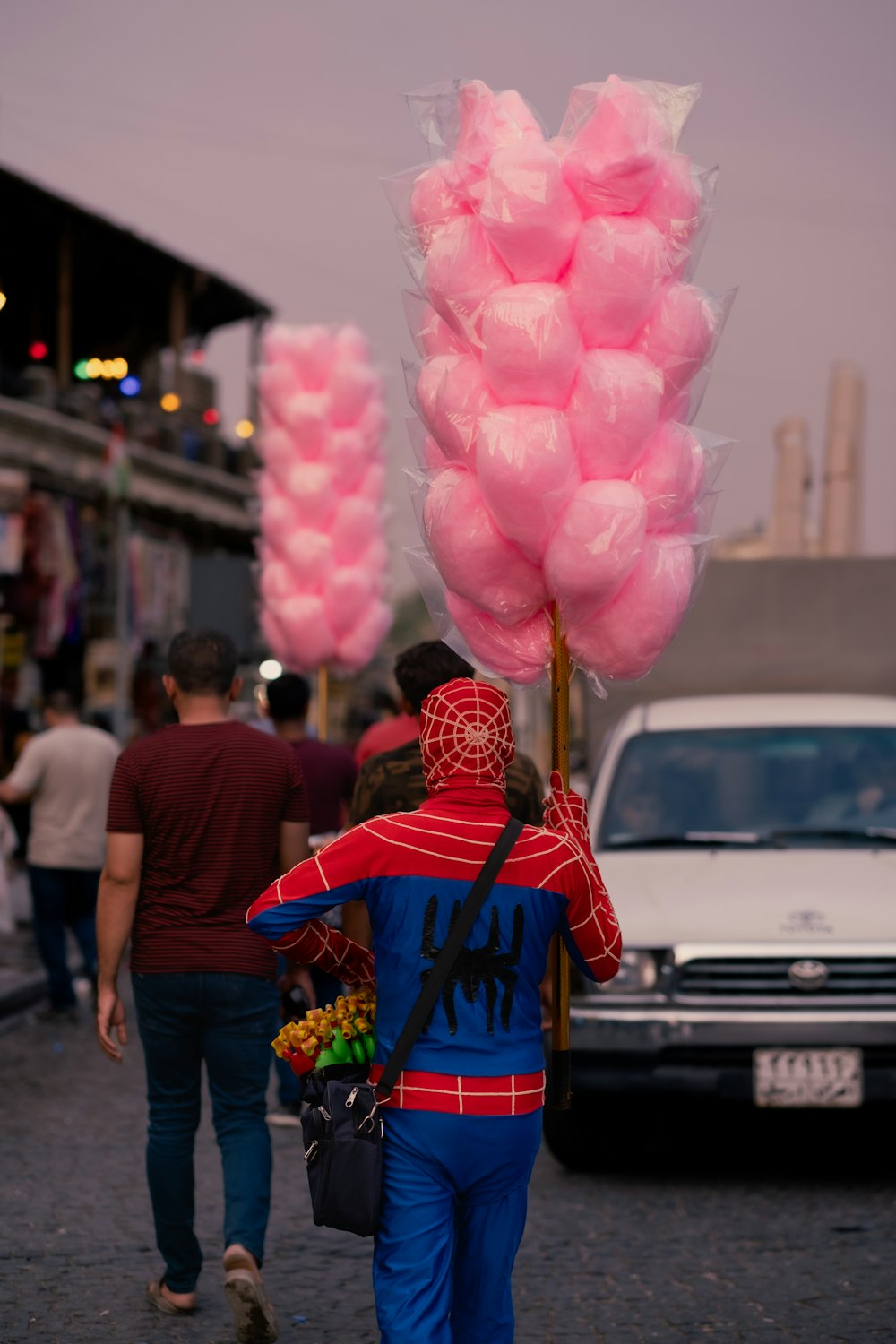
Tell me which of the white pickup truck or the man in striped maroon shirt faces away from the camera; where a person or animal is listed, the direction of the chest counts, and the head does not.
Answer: the man in striped maroon shirt

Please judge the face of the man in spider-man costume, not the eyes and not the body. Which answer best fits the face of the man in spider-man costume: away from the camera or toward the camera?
away from the camera

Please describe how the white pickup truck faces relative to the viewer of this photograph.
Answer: facing the viewer

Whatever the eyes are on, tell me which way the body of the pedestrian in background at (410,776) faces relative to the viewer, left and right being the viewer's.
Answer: facing away from the viewer

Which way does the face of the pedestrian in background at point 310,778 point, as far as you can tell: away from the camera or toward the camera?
away from the camera

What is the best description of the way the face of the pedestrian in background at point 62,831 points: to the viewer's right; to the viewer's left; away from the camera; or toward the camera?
away from the camera

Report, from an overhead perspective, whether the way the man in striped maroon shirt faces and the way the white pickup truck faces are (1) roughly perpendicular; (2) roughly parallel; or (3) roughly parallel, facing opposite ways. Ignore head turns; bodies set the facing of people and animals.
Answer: roughly parallel, facing opposite ways

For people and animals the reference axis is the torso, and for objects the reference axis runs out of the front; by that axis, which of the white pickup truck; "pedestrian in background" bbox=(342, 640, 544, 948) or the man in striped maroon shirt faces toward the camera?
the white pickup truck

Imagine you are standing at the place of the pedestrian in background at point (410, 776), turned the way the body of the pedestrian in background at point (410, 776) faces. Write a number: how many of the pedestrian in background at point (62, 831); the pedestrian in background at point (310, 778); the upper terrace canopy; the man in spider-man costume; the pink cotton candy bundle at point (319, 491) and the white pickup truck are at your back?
1

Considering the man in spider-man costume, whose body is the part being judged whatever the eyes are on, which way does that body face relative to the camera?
away from the camera

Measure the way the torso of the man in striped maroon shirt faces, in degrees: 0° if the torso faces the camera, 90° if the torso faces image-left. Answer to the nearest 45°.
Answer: approximately 180°

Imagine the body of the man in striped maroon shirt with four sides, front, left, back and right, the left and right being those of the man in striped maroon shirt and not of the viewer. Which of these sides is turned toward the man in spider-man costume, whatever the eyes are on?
back
